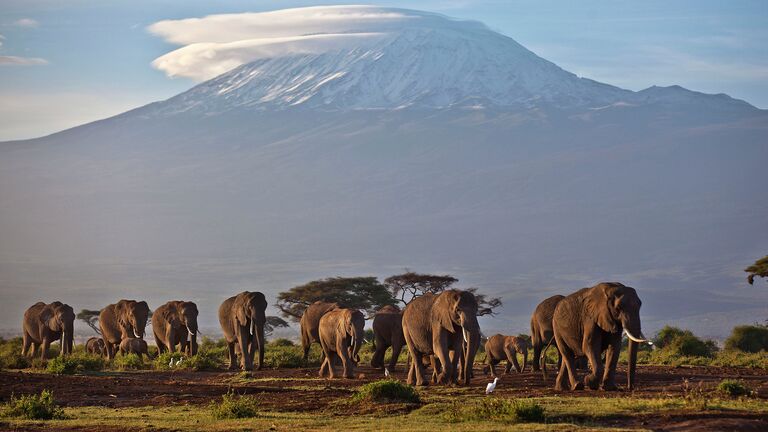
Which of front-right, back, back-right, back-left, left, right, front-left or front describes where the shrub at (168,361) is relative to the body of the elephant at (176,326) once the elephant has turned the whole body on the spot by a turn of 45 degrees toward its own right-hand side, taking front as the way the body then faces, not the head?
front

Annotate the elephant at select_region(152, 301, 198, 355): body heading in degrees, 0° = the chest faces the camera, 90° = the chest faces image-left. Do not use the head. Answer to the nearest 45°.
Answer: approximately 315°

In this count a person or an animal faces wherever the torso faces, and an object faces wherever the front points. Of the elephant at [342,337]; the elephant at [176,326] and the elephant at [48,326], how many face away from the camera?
0

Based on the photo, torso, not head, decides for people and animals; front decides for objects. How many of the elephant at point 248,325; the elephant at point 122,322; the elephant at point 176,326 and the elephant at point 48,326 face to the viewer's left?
0

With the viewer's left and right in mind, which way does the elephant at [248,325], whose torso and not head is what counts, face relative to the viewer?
facing the viewer and to the right of the viewer

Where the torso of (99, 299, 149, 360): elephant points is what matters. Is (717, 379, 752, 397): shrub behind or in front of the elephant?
in front

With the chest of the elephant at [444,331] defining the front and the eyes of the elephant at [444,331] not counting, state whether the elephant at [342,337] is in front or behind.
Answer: behind
